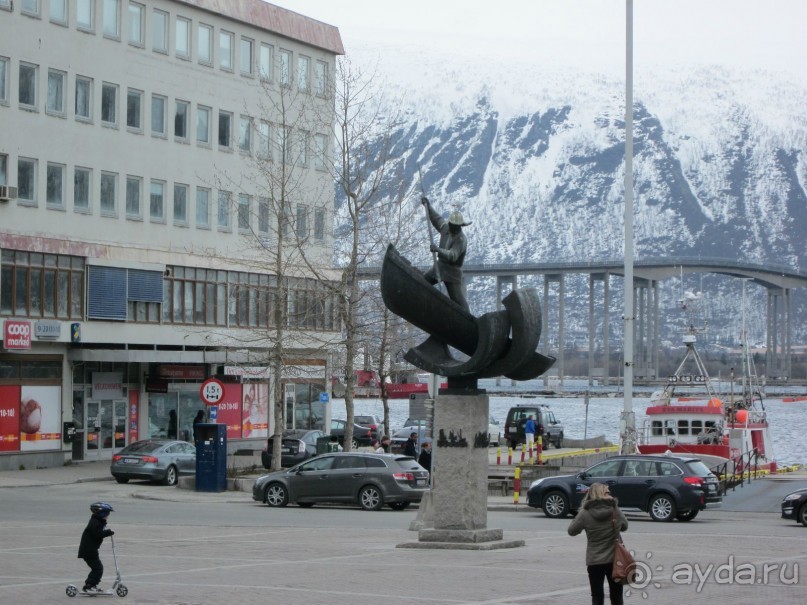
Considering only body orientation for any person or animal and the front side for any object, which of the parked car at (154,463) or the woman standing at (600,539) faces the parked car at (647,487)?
the woman standing

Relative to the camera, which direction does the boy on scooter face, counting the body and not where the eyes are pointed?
to the viewer's right

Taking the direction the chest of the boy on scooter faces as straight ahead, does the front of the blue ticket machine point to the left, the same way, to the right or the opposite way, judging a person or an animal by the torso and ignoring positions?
to the right

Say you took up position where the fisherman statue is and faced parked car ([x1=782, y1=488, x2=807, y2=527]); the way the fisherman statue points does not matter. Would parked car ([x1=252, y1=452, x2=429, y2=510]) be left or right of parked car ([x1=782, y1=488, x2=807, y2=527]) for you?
left

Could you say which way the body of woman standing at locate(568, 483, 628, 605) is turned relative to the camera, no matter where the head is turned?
away from the camera

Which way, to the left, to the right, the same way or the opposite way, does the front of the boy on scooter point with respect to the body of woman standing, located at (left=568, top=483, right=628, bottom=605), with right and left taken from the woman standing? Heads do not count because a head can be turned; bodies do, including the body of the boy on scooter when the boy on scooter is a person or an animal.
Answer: to the right

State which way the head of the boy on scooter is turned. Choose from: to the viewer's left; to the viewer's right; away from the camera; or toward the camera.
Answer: to the viewer's right
